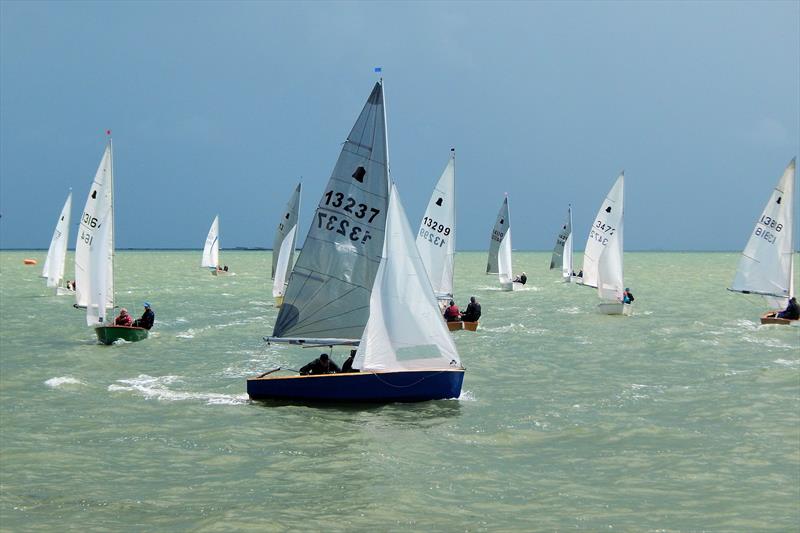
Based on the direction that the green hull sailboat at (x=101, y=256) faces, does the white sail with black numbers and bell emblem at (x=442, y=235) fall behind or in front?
behind

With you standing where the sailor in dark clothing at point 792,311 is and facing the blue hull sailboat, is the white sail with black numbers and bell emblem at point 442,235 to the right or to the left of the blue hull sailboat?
right

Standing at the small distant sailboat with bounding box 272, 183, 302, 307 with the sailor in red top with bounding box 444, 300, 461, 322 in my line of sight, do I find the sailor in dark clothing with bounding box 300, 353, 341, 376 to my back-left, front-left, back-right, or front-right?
front-right

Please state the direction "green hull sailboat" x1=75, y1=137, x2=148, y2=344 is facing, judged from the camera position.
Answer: facing the viewer and to the left of the viewer

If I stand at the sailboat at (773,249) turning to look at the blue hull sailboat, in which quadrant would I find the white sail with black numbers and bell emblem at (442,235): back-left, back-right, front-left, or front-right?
front-right

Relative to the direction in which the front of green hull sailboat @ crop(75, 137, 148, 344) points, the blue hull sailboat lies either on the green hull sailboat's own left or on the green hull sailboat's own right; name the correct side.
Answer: on the green hull sailboat's own left

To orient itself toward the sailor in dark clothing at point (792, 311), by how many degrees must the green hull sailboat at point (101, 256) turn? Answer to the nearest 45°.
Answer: approximately 135° to its left

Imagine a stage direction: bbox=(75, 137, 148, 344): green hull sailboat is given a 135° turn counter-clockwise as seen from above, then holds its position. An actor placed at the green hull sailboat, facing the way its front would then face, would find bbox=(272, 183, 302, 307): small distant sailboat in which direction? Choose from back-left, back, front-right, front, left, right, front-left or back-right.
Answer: front-left

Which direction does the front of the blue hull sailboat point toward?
to the viewer's right

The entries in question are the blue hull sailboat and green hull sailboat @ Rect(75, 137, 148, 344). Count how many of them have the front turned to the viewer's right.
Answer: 1

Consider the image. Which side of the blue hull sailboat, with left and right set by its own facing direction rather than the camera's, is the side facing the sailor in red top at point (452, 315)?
left

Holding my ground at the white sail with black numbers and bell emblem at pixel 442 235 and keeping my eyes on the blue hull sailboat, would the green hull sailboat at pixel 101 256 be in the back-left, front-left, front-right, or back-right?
front-right

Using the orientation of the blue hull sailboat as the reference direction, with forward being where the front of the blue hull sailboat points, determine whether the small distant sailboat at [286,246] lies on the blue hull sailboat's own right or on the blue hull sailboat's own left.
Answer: on the blue hull sailboat's own left

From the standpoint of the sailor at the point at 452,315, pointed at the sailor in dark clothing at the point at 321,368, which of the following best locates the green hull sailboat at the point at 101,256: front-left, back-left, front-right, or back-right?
front-right

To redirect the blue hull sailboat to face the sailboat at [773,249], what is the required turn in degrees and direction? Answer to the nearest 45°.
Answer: approximately 45° to its left

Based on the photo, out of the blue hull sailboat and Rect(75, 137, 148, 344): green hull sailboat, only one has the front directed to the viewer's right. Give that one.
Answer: the blue hull sailboat

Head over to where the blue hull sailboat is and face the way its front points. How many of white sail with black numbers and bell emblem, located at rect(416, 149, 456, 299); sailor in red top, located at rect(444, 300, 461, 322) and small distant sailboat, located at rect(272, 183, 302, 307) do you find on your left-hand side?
3
